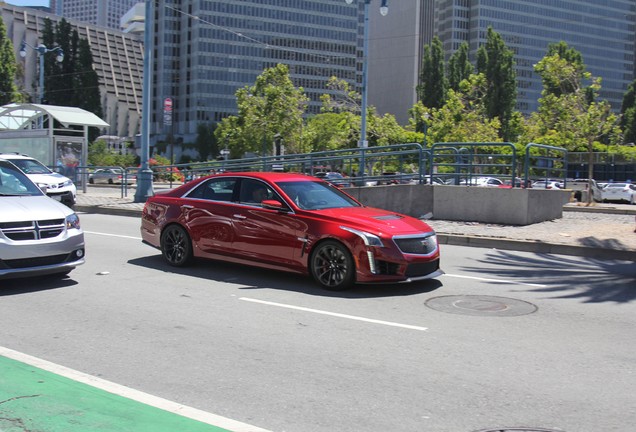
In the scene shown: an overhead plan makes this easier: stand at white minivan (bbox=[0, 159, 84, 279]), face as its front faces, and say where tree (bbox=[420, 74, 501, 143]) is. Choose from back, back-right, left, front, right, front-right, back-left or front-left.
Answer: left

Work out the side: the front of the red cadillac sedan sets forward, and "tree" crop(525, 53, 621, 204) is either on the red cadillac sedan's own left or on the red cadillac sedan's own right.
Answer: on the red cadillac sedan's own left

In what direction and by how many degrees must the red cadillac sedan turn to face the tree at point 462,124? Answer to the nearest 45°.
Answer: approximately 135° to its left

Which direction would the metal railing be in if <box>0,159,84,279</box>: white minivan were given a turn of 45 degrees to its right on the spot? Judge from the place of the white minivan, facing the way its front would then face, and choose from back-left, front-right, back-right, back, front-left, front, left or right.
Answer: back-left

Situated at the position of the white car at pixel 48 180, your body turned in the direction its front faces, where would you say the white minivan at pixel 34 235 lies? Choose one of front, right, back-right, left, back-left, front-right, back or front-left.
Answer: front-right

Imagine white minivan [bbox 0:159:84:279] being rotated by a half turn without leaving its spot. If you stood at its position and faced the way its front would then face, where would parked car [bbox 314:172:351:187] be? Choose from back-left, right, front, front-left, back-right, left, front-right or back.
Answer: right

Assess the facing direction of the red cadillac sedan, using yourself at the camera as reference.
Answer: facing the viewer and to the right of the viewer

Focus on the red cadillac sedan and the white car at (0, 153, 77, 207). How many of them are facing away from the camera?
0

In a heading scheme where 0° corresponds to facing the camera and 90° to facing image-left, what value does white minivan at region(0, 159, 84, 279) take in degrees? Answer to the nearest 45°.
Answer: approximately 315°
